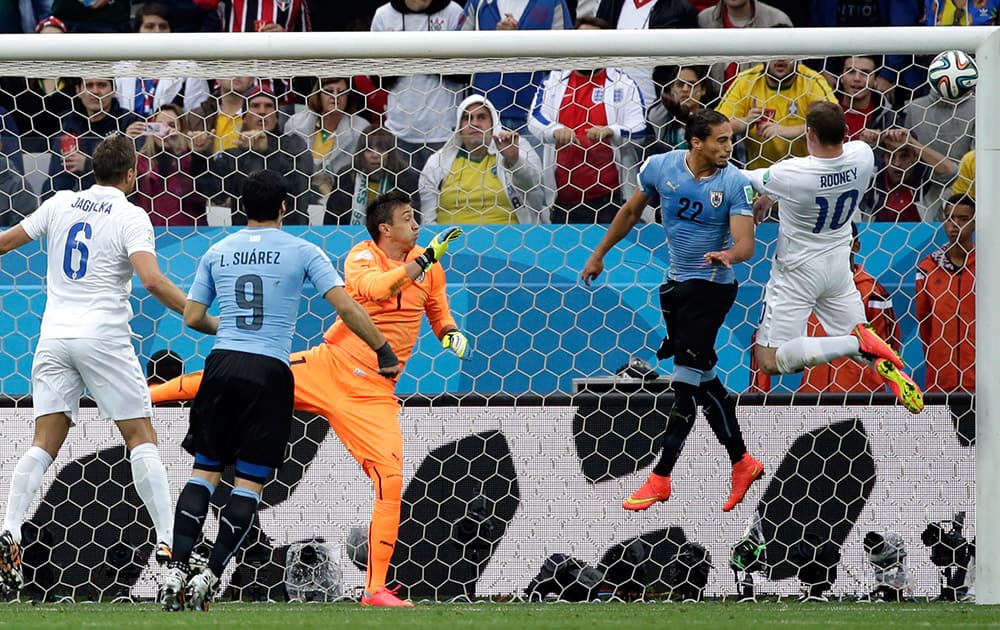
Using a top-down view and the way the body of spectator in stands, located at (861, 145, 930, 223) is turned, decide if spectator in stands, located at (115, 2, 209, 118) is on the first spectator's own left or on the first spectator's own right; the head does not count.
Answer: on the first spectator's own right

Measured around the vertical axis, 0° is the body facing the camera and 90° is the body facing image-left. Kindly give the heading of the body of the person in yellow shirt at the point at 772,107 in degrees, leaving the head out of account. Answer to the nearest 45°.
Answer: approximately 0°

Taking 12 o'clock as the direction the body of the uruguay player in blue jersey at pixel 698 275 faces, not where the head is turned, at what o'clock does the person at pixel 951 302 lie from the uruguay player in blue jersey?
The person is roughly at 8 o'clock from the uruguay player in blue jersey.

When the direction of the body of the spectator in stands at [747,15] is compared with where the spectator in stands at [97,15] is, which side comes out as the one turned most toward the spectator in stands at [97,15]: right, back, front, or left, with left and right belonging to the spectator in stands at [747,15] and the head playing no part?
right

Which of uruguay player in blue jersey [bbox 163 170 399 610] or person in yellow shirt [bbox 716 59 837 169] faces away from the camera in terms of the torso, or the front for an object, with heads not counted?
the uruguay player in blue jersey

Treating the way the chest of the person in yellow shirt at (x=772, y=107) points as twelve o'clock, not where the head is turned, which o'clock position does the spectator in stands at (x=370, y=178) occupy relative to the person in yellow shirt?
The spectator in stands is roughly at 2 o'clock from the person in yellow shirt.

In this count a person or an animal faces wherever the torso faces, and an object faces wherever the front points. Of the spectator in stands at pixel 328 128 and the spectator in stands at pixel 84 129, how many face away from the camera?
0

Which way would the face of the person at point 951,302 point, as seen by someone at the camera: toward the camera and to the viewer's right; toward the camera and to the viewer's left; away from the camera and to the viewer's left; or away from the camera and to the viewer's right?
toward the camera and to the viewer's left

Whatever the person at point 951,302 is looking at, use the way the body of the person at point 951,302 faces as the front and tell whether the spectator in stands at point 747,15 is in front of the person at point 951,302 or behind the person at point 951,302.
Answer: behind

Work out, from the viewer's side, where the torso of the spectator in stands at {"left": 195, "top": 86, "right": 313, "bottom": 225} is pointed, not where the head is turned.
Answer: toward the camera

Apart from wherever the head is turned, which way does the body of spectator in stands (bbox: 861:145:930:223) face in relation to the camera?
toward the camera

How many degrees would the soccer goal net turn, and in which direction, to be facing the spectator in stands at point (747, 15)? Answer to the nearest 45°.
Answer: approximately 180°

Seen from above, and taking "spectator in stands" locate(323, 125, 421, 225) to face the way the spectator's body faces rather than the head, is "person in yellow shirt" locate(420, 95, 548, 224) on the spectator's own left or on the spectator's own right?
on the spectator's own left

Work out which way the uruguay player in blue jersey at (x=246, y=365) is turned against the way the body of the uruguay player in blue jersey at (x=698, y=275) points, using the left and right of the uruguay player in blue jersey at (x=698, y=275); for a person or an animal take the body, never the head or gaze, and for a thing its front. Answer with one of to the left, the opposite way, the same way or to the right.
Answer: the opposite way

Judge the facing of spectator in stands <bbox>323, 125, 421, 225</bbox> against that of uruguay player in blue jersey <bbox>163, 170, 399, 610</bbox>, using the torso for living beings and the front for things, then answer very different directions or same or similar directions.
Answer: very different directions

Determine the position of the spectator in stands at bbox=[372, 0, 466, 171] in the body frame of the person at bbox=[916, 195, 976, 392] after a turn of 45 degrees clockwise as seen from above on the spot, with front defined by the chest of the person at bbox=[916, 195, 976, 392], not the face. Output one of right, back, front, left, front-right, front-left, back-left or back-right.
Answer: front-right

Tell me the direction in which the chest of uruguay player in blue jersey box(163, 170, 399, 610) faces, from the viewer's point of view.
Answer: away from the camera
